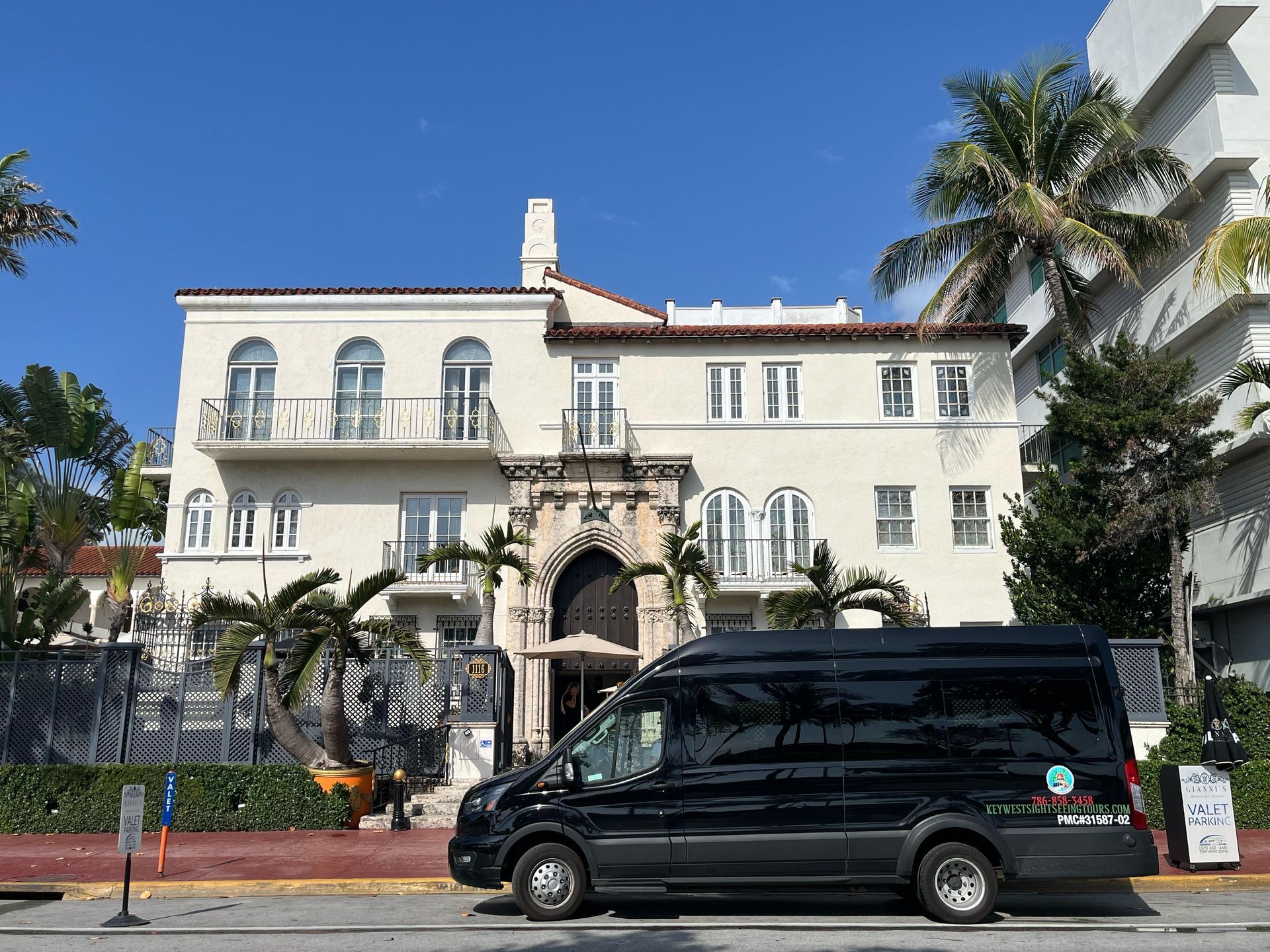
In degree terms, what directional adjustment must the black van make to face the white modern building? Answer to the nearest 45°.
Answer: approximately 135° to its right

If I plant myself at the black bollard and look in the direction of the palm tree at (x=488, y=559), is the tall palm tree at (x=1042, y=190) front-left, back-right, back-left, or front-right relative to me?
front-right

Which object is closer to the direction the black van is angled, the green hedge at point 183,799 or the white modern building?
the green hedge

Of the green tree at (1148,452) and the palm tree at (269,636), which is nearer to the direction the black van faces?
the palm tree

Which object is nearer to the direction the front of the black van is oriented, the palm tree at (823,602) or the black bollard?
the black bollard

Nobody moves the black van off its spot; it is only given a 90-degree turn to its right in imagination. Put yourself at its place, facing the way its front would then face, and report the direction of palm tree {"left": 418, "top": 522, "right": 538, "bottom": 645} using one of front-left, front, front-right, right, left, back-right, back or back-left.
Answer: front-left

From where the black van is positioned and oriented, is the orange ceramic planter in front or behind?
in front

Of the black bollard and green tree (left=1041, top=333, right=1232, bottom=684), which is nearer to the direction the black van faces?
the black bollard

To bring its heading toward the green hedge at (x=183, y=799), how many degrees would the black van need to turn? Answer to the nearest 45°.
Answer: approximately 45° to its right

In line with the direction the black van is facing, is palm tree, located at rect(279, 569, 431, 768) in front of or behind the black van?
in front

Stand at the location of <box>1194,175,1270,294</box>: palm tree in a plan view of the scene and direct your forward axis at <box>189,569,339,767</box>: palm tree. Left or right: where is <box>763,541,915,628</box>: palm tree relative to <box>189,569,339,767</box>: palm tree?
right

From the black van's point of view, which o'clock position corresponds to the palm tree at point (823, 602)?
The palm tree is roughly at 3 o'clock from the black van.

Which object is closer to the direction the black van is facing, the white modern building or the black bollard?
the black bollard

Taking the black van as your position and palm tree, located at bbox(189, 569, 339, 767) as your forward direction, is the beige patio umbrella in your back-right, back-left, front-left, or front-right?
front-right

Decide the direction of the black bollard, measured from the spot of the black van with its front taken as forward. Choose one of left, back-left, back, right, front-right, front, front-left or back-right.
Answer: front-right

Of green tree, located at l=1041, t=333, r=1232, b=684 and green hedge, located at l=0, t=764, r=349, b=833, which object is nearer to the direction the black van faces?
the green hedge

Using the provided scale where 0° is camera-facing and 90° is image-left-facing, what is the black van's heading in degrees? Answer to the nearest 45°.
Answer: approximately 90°
